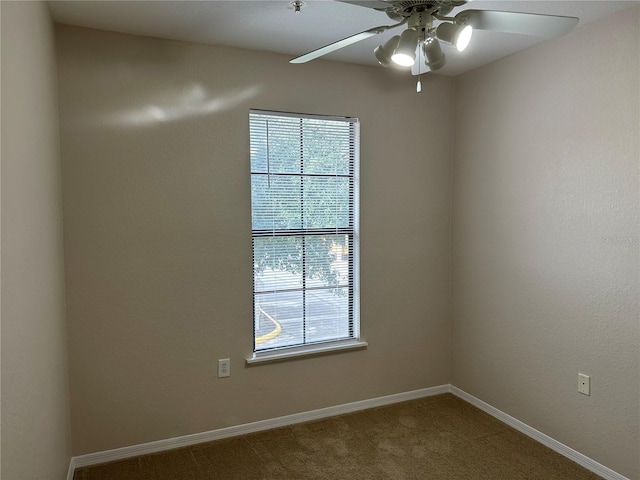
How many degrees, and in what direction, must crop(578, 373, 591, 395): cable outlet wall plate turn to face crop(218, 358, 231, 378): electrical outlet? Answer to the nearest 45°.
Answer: approximately 45° to its right

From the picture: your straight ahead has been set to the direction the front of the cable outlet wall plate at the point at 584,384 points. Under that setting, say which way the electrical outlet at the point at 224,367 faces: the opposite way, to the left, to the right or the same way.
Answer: to the left

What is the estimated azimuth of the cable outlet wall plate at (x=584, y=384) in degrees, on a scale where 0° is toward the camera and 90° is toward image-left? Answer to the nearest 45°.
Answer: approximately 45°

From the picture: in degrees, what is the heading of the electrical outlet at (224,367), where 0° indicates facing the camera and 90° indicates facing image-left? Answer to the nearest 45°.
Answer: approximately 0°

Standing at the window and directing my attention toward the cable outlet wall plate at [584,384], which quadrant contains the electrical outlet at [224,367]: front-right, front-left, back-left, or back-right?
back-right

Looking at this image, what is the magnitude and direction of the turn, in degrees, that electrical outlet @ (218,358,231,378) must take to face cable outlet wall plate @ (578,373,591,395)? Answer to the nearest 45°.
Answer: approximately 90° to its left
